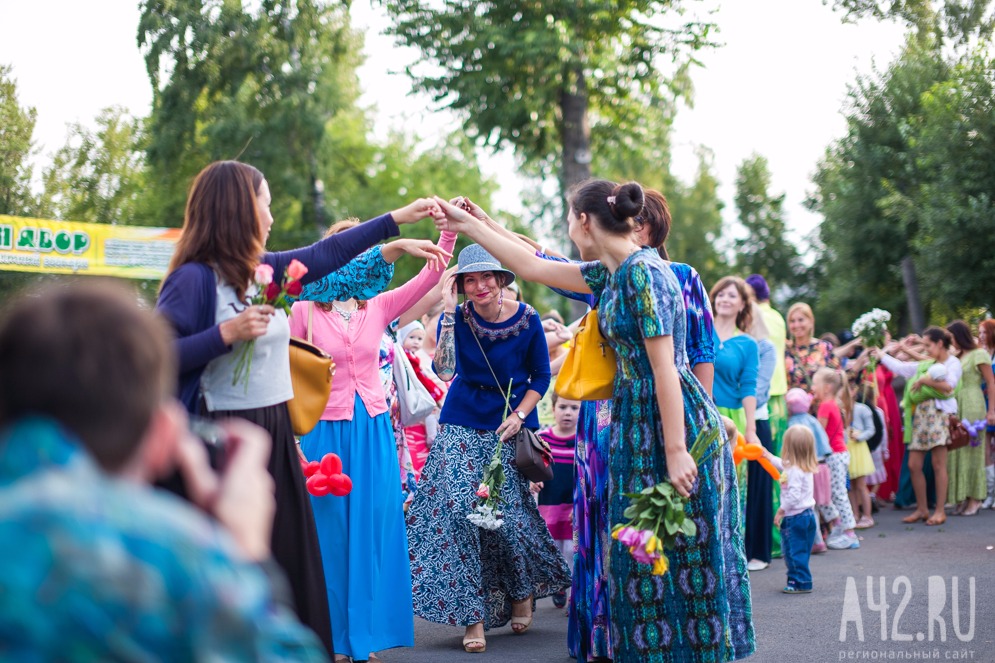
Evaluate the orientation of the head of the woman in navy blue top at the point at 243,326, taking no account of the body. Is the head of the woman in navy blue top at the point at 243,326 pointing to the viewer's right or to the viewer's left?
to the viewer's right

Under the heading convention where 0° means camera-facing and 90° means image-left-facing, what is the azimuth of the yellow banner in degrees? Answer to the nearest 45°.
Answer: approximately 0°

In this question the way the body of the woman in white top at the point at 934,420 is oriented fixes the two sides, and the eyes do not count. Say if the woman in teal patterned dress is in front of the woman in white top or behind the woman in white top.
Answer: in front

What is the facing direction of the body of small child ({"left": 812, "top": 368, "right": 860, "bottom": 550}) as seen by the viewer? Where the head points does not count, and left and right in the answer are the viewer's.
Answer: facing to the left of the viewer

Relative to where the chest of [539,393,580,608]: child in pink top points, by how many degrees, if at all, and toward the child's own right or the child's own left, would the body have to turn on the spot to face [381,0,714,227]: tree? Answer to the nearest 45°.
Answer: approximately 180°

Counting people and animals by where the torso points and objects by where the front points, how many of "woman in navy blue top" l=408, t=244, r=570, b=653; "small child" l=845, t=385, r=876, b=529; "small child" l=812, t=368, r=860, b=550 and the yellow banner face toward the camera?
2
